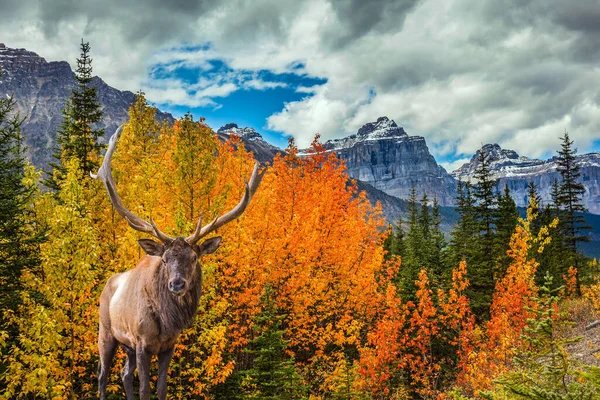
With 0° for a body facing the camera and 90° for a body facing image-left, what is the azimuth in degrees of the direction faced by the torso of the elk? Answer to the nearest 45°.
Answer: approximately 315°

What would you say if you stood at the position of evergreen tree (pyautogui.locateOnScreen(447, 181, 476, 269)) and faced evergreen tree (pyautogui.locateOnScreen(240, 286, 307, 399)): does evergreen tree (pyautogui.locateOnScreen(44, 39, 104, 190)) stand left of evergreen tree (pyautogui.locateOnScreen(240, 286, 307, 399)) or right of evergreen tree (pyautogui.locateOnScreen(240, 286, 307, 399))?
right

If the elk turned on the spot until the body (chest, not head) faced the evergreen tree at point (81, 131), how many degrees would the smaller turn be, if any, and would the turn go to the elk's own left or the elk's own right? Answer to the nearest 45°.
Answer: approximately 135° to the elk's own left

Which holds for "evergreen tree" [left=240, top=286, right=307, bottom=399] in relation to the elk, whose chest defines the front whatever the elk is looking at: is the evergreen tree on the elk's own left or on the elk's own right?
on the elk's own left

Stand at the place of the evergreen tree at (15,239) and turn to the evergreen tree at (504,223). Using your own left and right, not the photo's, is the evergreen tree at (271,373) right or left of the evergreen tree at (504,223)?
right

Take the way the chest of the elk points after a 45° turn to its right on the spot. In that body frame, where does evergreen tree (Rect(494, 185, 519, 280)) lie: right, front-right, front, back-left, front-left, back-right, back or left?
back-left

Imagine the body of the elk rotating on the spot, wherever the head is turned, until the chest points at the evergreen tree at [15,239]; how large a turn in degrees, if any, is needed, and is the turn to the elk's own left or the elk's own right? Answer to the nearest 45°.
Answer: approximately 180°

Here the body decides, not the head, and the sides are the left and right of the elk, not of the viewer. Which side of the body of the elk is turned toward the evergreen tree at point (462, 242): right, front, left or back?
left
